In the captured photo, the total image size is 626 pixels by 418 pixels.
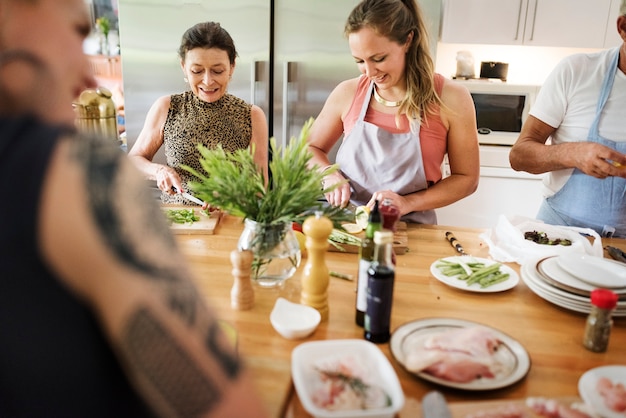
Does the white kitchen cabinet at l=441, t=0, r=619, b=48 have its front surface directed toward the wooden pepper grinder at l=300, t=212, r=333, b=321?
yes

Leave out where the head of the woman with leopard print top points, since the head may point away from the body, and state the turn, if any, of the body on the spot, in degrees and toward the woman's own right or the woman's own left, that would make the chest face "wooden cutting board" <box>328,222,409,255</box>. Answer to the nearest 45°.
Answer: approximately 45° to the woman's own left

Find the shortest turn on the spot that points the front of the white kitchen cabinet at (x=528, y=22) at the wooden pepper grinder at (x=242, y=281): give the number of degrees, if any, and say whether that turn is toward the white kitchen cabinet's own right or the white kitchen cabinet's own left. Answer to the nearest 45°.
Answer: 0° — it already faces it

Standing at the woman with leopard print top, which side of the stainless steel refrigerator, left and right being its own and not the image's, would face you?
front

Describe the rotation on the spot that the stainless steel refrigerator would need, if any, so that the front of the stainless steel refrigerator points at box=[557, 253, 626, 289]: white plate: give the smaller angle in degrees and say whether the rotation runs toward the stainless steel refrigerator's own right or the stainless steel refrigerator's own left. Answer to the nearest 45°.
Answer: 0° — it already faces it

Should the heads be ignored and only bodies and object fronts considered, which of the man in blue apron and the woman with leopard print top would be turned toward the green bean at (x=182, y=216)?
the woman with leopard print top

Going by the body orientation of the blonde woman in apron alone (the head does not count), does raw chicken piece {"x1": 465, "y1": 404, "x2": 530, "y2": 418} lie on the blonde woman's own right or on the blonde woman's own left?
on the blonde woman's own left

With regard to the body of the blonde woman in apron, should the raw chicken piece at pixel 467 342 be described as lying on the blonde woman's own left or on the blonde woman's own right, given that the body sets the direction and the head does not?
on the blonde woman's own left

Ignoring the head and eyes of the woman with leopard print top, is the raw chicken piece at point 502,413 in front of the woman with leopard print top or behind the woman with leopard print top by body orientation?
in front

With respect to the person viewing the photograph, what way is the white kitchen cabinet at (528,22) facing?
facing the viewer

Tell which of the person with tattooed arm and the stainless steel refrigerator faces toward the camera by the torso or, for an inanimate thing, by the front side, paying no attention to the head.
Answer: the stainless steel refrigerator

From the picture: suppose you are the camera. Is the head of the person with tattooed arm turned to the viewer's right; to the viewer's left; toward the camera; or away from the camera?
to the viewer's right

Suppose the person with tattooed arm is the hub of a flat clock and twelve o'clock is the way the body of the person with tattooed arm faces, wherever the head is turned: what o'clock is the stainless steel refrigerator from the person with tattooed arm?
The stainless steel refrigerator is roughly at 11 o'clock from the person with tattooed arm.

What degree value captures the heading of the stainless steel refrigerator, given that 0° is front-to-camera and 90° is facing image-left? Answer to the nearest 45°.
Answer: approximately 0°

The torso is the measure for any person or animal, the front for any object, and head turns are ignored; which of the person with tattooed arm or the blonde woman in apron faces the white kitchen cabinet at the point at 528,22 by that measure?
the person with tattooed arm

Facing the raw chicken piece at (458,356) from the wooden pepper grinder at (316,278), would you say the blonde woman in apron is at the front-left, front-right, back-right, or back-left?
back-left

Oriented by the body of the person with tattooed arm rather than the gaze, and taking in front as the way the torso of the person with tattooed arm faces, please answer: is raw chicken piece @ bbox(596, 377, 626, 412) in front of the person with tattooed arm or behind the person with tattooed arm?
in front

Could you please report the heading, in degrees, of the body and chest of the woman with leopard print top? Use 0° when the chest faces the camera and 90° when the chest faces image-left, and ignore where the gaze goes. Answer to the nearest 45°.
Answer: approximately 0°

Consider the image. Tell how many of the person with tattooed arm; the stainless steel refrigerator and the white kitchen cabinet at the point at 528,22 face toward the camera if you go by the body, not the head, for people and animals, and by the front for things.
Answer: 2

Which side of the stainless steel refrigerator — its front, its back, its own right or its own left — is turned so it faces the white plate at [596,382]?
front
